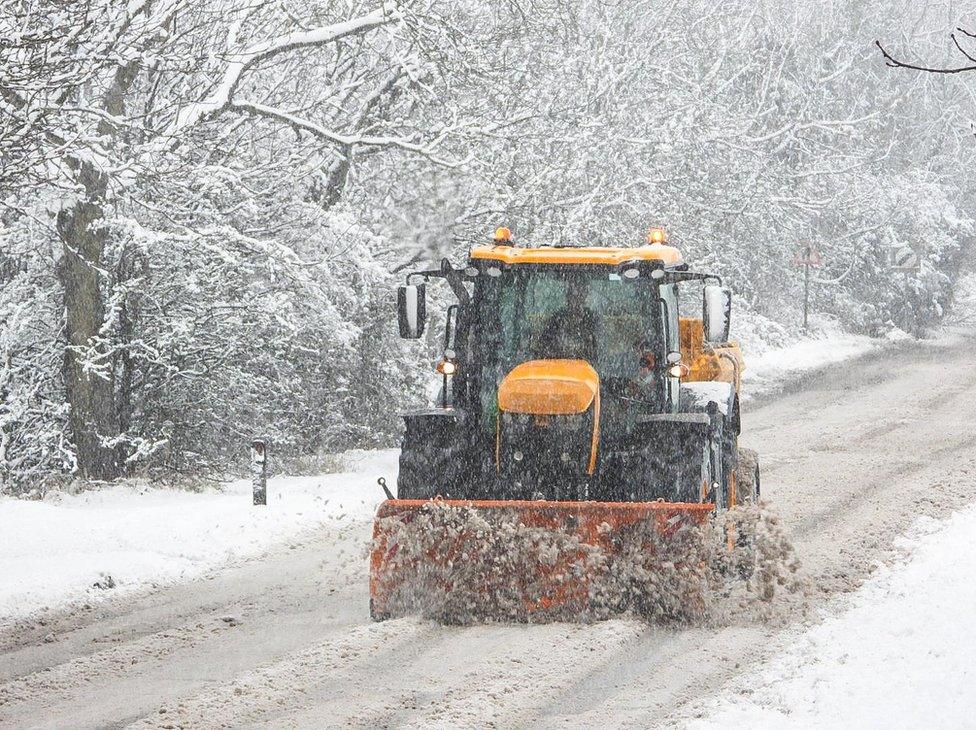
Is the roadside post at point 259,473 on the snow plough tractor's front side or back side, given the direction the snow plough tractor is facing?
on the back side

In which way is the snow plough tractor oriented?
toward the camera
